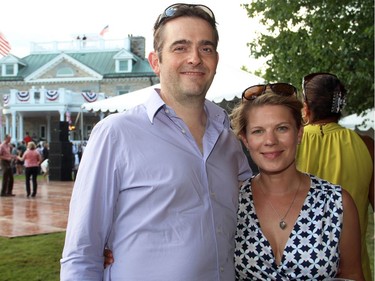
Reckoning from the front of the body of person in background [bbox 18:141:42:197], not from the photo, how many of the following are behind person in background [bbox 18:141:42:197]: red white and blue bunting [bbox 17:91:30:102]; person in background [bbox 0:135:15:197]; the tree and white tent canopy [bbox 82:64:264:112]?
2

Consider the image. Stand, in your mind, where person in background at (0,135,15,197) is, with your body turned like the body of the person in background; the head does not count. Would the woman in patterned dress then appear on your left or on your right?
on your right

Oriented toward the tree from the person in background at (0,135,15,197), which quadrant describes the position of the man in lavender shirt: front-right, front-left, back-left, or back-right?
front-right

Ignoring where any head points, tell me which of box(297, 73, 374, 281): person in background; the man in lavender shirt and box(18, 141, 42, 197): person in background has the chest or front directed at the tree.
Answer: box(297, 73, 374, 281): person in background

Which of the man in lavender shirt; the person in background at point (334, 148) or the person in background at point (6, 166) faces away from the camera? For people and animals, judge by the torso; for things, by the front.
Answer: the person in background at point (334, 148)

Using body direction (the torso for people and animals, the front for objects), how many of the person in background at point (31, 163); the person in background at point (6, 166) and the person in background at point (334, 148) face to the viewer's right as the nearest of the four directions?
1

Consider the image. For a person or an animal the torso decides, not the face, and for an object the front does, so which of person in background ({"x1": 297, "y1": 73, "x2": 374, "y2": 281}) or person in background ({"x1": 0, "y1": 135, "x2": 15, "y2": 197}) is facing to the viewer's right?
person in background ({"x1": 0, "y1": 135, "x2": 15, "y2": 197})

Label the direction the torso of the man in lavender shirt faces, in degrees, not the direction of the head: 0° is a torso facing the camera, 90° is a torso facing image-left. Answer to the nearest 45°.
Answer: approximately 315°

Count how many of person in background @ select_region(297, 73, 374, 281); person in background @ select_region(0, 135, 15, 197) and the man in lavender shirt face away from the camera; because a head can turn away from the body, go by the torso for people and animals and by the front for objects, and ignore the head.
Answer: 1

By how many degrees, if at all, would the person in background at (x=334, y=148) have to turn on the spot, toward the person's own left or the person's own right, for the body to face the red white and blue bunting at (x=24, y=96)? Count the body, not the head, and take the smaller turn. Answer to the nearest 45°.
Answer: approximately 45° to the person's own left

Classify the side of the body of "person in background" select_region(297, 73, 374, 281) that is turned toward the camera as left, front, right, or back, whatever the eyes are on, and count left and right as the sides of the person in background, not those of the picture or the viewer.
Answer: back

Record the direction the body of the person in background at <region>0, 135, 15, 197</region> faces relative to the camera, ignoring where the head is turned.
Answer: to the viewer's right
